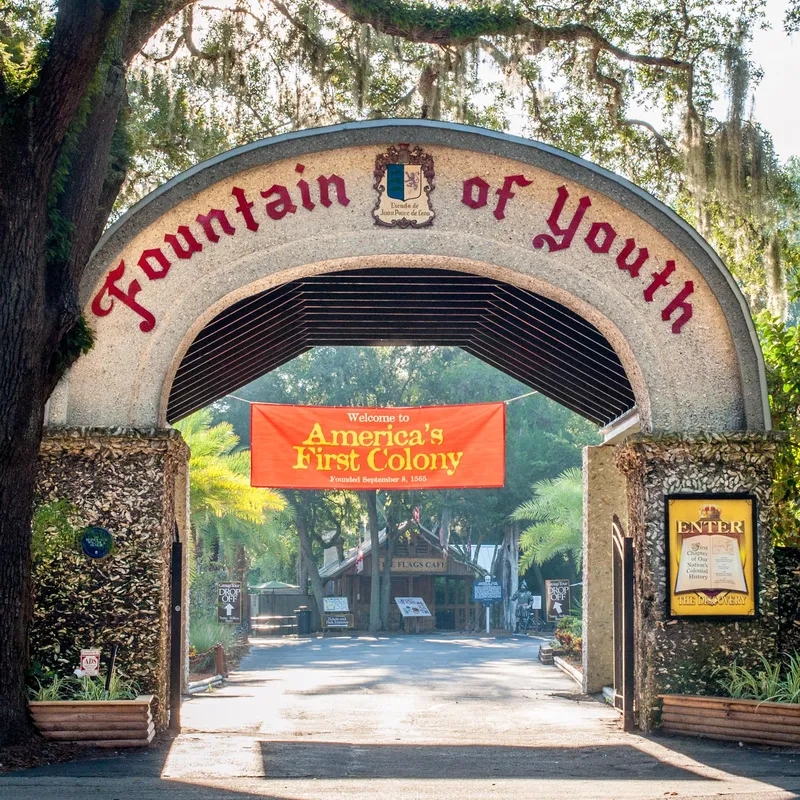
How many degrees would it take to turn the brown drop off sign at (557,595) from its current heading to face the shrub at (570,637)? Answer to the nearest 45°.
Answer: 0° — it already faces it

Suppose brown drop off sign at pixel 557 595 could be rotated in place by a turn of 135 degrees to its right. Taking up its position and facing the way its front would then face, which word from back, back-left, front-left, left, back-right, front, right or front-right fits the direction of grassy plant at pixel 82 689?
back-left

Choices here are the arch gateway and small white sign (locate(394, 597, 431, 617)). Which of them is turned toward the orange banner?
the small white sign

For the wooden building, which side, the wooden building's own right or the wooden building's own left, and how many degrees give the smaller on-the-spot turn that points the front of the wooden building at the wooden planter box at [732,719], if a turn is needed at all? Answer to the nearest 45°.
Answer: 0° — it already faces it

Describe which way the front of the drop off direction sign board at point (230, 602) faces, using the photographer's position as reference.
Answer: facing the viewer

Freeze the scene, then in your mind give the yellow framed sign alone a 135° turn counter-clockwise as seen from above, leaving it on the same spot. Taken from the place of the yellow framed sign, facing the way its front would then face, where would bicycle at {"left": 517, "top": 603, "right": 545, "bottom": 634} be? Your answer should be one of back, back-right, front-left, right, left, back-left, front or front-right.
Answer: front-left

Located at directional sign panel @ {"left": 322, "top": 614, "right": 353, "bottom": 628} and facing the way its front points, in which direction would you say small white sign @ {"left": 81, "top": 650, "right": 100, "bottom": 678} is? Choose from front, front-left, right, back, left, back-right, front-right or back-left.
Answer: front

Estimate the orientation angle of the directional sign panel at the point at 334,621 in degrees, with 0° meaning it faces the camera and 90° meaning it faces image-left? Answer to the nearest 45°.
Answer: approximately 0°

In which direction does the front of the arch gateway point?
toward the camera

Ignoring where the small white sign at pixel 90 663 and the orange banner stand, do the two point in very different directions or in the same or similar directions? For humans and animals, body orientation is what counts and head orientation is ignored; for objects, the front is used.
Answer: same or similar directions

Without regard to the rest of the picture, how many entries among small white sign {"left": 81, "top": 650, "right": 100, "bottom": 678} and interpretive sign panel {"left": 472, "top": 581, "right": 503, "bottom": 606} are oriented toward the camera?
2

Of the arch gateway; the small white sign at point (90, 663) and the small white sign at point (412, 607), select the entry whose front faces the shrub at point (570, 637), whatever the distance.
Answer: the small white sign at point (412, 607)

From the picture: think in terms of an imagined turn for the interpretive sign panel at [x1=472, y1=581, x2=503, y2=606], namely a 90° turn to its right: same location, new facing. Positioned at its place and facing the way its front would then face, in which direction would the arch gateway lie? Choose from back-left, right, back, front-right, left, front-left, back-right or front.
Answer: left
